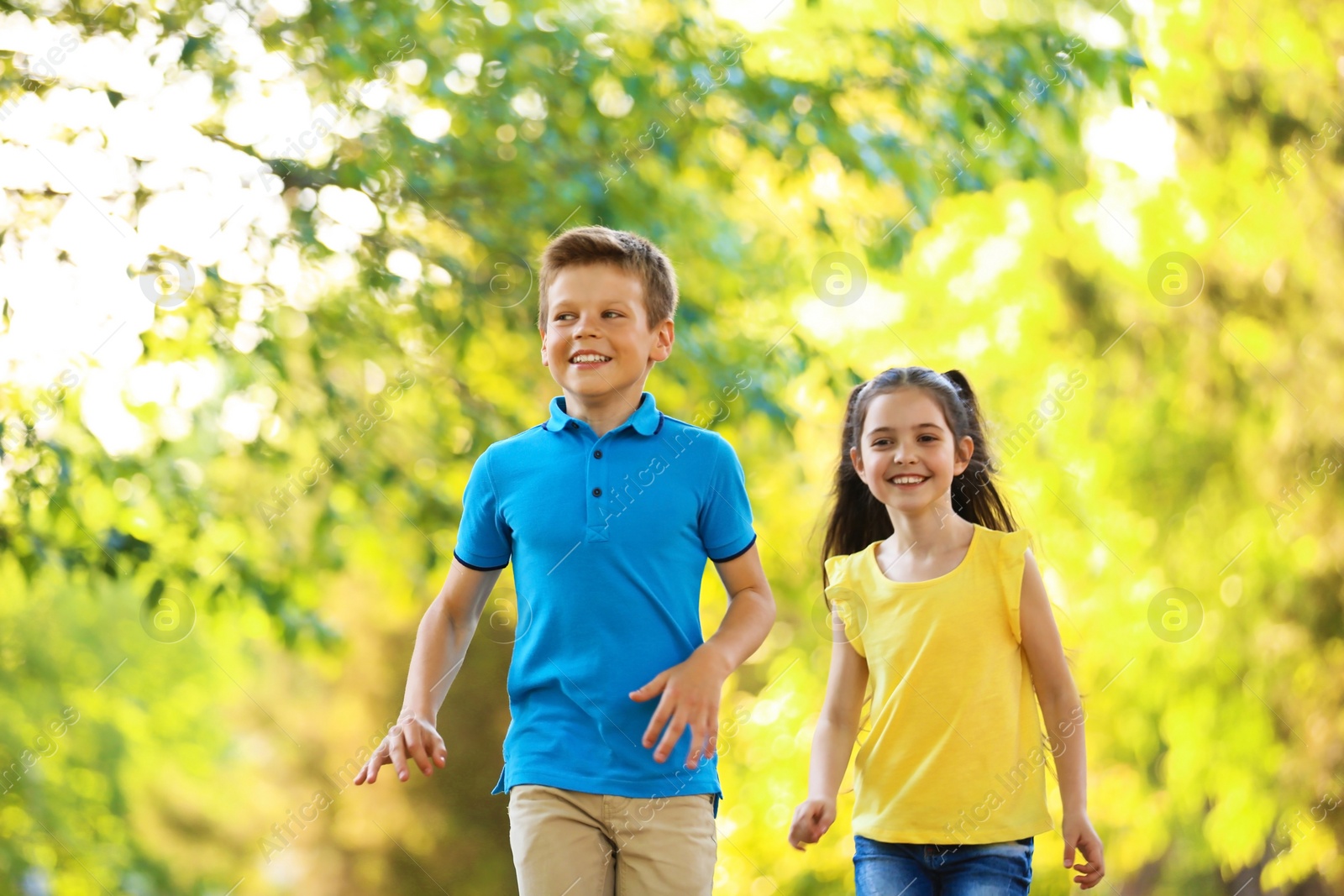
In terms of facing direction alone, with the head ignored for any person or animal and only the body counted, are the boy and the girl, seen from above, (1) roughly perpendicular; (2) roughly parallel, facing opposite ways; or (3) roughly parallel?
roughly parallel

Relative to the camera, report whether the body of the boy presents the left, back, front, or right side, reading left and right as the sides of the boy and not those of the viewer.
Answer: front

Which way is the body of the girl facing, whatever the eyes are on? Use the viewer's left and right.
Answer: facing the viewer

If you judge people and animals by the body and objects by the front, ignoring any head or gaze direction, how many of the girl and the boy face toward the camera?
2
